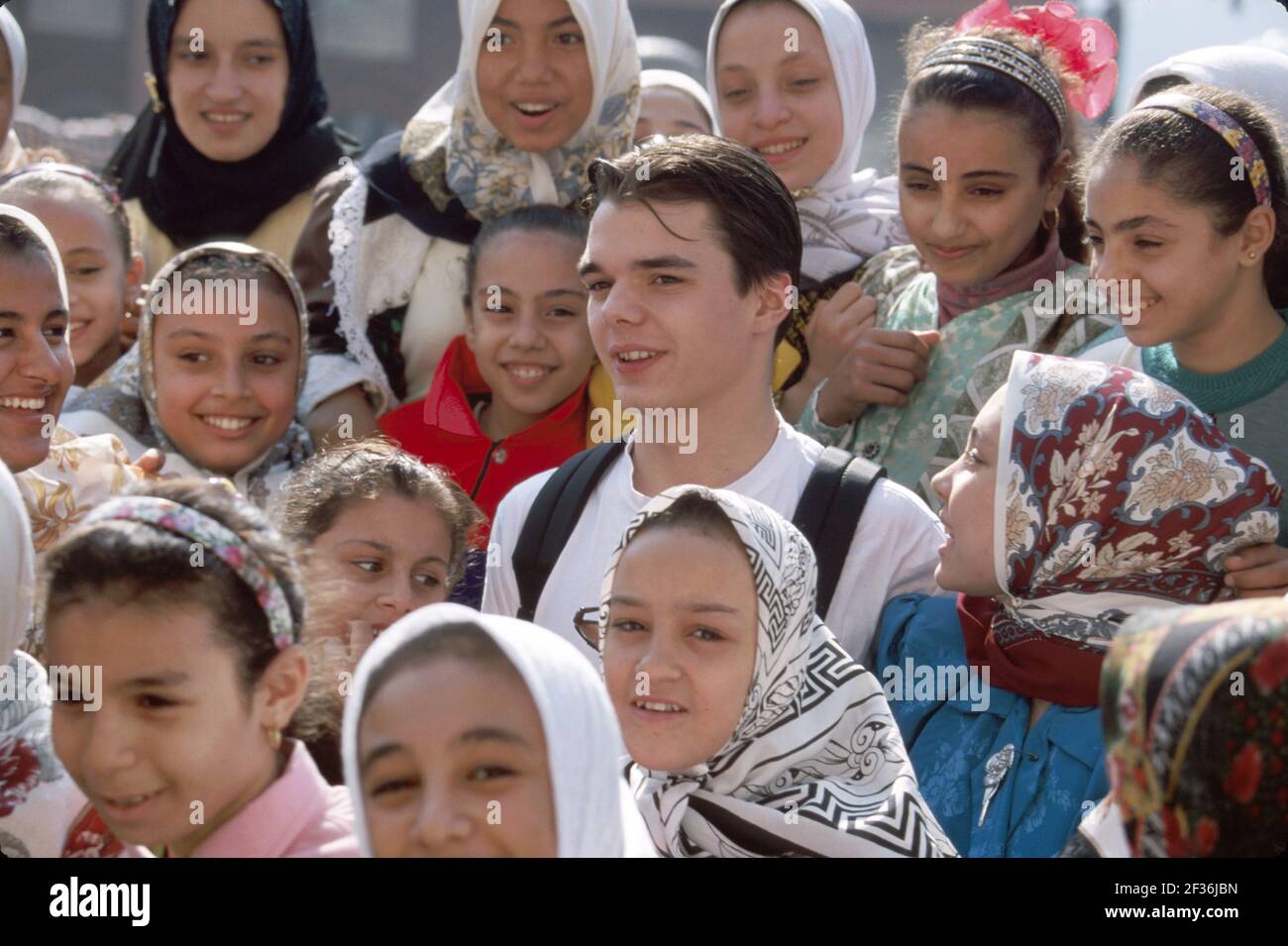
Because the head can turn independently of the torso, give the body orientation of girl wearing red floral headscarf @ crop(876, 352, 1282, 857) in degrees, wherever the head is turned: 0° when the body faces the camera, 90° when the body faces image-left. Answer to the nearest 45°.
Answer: approximately 45°

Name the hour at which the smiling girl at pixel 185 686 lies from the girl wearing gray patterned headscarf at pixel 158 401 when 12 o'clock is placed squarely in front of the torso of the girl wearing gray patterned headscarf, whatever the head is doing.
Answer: The smiling girl is roughly at 12 o'clock from the girl wearing gray patterned headscarf.

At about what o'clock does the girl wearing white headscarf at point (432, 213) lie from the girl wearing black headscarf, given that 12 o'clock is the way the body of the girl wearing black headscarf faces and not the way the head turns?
The girl wearing white headscarf is roughly at 10 o'clock from the girl wearing black headscarf.
